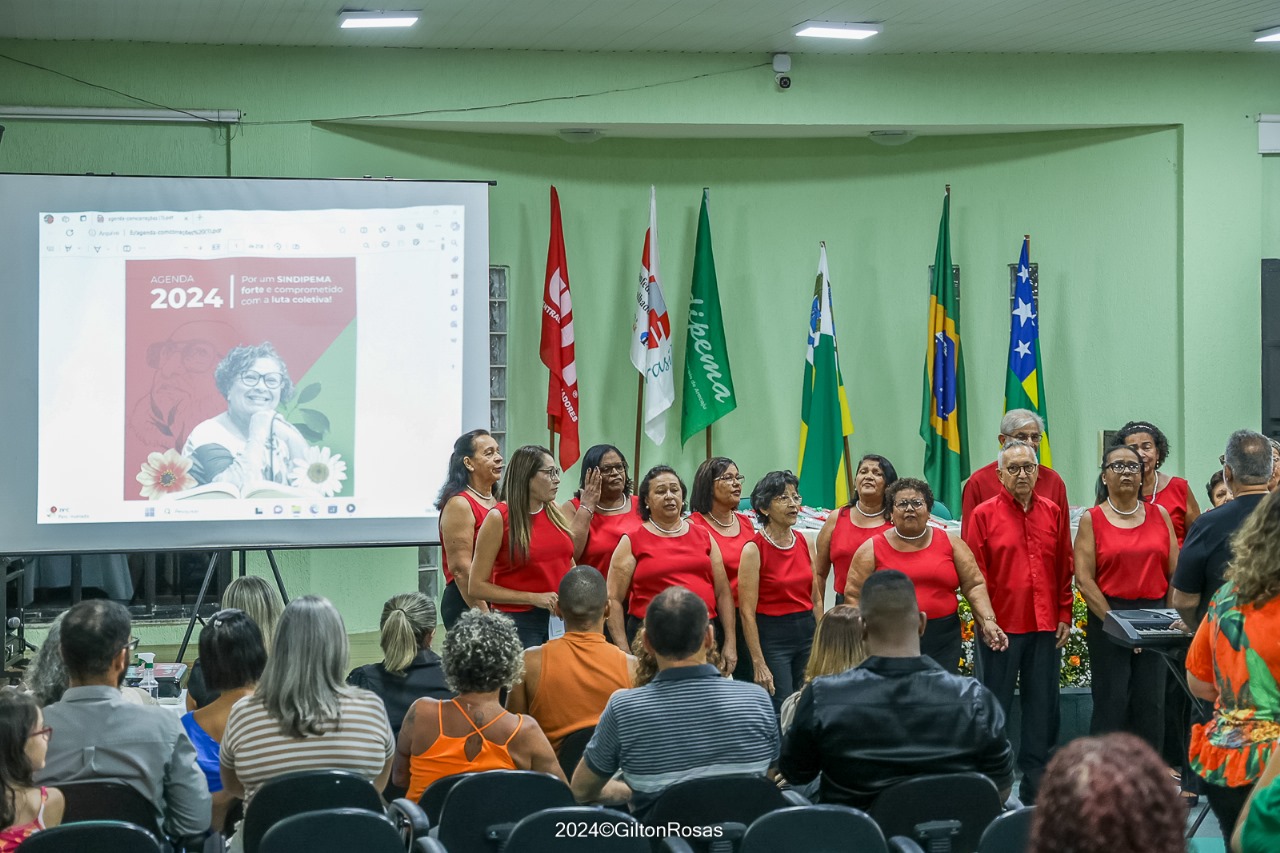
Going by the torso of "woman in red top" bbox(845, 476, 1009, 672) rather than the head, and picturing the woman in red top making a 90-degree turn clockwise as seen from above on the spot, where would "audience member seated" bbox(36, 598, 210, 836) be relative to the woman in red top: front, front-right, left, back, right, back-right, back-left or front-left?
front-left

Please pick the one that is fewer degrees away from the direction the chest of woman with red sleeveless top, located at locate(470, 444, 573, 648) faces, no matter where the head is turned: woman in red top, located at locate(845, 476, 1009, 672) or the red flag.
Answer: the woman in red top

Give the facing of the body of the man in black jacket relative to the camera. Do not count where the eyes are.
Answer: away from the camera

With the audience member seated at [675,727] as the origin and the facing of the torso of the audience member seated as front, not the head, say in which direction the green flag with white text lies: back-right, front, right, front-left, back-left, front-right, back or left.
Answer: front

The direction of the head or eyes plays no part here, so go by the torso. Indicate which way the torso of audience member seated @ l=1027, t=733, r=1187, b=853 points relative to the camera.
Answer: away from the camera

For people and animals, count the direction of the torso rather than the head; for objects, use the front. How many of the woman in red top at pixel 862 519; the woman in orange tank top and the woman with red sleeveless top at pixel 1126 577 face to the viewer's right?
0

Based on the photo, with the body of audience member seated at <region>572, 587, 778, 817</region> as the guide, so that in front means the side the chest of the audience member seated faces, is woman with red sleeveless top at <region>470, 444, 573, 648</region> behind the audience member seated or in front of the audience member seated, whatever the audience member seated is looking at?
in front

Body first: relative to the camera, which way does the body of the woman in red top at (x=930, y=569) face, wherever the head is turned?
toward the camera

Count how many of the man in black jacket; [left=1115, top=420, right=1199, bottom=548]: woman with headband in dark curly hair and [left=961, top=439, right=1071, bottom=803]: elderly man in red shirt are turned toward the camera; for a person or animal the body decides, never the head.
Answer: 2

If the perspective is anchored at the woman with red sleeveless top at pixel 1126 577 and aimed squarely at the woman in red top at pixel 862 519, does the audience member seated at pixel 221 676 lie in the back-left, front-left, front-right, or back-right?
front-left

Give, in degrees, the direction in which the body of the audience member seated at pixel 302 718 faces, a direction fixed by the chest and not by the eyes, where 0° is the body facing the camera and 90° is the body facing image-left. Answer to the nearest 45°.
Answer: approximately 180°

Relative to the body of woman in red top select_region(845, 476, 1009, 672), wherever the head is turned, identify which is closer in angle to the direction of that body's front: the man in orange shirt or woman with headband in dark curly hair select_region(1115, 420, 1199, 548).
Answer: the man in orange shirt

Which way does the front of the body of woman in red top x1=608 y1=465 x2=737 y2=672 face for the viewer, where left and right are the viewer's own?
facing the viewer

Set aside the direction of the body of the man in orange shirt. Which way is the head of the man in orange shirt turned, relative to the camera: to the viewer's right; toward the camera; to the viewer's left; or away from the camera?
away from the camera

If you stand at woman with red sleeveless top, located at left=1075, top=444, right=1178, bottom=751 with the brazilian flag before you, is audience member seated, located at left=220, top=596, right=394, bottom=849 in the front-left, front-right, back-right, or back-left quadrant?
back-left

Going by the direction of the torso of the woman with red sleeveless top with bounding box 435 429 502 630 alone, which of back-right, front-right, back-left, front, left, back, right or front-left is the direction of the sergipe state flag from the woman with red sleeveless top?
front-left

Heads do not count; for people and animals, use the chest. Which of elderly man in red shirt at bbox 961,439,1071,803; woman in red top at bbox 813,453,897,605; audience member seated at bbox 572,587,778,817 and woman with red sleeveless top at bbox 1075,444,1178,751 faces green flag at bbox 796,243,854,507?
the audience member seated

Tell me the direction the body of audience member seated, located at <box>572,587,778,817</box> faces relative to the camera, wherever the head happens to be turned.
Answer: away from the camera

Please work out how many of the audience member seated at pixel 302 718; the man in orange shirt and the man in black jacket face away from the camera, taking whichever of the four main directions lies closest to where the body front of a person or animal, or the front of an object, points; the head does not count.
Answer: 3
